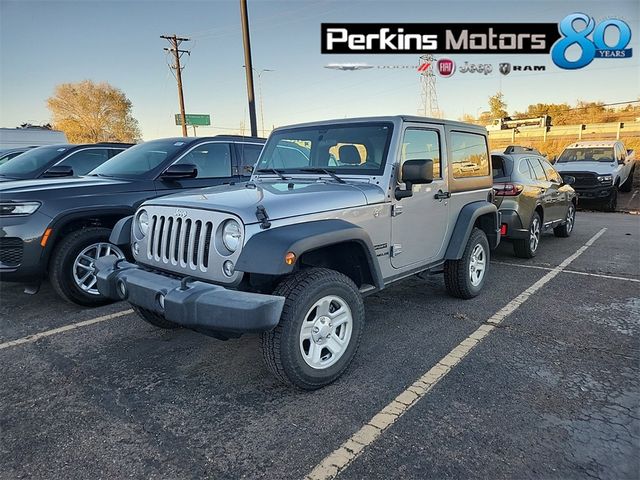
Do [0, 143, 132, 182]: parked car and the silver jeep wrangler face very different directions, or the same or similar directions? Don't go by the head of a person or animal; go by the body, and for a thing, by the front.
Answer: same or similar directions

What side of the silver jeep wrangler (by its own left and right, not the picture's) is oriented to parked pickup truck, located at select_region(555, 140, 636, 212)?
back

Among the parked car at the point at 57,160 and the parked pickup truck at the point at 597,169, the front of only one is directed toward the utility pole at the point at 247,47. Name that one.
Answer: the parked pickup truck at the point at 597,169

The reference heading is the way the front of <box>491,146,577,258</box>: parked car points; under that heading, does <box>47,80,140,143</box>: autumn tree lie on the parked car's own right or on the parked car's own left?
on the parked car's own left

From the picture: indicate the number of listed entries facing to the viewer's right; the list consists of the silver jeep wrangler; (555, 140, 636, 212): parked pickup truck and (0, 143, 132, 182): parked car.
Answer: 0

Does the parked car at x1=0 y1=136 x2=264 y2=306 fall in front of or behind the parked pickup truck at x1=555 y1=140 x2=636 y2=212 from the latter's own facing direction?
in front

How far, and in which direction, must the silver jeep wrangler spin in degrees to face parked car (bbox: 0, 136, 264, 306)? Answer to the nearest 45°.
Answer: approximately 90° to its right

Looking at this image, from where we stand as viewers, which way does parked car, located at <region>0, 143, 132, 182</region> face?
facing the viewer and to the left of the viewer

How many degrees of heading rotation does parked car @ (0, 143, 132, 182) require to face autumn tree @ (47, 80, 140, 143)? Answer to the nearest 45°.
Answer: approximately 135° to its right

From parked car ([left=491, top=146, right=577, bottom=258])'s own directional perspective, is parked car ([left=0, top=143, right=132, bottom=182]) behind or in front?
behind

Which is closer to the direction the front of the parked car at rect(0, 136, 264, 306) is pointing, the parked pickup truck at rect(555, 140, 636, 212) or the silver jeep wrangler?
the silver jeep wrangler

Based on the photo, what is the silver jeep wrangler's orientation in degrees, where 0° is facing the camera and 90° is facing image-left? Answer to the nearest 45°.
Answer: approximately 45°

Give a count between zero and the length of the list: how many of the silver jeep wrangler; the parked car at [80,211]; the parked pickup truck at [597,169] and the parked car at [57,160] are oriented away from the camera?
0

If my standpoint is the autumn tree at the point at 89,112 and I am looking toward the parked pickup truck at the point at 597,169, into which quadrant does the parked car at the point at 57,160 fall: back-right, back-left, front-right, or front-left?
front-right

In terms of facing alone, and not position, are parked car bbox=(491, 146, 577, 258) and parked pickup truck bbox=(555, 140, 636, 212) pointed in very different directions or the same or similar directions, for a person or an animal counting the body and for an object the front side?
very different directions

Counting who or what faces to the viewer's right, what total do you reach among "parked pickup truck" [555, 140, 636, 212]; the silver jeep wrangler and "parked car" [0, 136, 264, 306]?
0

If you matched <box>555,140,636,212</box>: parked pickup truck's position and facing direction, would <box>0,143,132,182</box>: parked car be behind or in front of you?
in front

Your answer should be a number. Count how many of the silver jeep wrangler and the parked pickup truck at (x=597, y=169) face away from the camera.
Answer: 0

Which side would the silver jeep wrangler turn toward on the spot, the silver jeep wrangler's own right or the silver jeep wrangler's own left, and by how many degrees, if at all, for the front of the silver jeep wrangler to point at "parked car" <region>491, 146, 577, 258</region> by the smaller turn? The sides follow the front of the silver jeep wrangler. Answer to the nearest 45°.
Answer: approximately 180°
